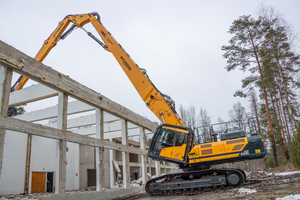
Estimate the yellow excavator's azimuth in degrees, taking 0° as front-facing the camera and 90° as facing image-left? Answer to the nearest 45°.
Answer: approximately 90°

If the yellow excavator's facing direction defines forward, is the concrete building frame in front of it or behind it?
in front

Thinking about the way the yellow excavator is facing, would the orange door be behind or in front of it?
in front
